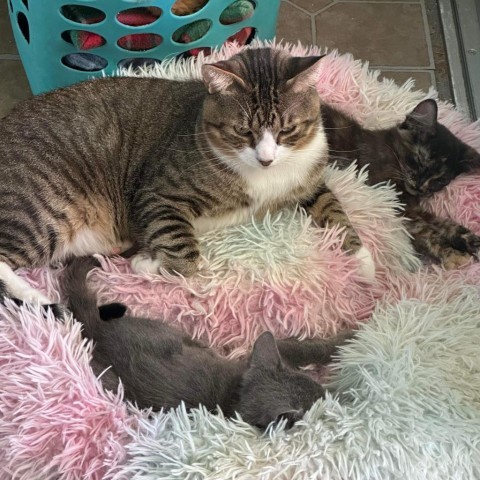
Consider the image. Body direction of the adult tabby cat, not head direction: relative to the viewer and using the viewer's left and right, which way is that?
facing the viewer and to the right of the viewer
